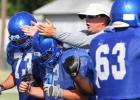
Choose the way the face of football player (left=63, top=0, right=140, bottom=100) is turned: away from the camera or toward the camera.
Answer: away from the camera

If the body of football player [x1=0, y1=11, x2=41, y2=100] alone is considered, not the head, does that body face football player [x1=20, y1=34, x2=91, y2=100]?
no

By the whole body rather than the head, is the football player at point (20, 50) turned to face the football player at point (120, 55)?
no
